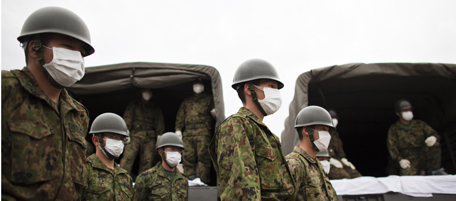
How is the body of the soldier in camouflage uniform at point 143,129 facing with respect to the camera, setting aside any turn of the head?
toward the camera

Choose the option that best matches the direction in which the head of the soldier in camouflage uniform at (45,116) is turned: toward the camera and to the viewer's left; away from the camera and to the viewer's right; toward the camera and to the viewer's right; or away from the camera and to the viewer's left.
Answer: toward the camera and to the viewer's right

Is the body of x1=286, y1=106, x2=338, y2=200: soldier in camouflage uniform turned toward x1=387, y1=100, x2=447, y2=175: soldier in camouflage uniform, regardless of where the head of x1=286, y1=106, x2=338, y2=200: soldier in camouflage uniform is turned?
no

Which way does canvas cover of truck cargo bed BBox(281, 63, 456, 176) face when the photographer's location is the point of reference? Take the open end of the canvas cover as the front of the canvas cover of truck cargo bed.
facing the viewer

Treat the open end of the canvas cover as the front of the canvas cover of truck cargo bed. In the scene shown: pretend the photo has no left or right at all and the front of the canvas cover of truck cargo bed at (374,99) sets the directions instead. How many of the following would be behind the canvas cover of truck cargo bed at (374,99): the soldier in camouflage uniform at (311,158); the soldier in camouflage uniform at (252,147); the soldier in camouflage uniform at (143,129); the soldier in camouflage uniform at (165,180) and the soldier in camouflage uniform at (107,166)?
0

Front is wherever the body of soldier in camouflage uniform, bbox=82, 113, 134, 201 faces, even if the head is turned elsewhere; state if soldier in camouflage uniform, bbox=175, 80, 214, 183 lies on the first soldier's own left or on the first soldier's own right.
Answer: on the first soldier's own left

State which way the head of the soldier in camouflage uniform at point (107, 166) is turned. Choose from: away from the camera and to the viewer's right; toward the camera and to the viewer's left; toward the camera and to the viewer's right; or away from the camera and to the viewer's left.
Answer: toward the camera and to the viewer's right

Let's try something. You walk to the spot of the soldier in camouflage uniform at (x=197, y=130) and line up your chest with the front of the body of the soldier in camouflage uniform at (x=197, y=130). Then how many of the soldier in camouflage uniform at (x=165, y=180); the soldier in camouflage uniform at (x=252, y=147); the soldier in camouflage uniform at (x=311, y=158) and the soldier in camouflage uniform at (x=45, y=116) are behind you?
0

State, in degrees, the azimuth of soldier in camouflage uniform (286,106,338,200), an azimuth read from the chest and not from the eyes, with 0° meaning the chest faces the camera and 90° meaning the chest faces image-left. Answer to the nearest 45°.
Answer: approximately 315°

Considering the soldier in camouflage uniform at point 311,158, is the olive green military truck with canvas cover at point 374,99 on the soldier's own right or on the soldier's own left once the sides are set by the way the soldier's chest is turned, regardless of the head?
on the soldier's own left

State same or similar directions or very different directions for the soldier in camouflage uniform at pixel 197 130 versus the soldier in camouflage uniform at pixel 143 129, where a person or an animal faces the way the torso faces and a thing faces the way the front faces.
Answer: same or similar directions

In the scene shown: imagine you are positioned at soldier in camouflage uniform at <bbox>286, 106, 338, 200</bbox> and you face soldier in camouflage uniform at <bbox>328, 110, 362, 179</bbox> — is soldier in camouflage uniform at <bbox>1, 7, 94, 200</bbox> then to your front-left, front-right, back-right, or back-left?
back-left

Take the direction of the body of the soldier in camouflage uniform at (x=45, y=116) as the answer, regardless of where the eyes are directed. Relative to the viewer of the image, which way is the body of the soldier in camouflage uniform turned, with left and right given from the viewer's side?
facing the viewer and to the right of the viewer
